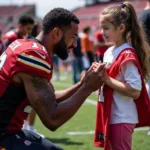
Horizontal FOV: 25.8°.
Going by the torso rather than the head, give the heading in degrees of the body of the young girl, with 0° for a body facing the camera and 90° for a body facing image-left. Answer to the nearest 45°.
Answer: approximately 90°

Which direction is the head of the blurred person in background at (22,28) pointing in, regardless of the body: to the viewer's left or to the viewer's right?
to the viewer's right

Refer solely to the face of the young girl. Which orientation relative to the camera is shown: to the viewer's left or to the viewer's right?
to the viewer's left

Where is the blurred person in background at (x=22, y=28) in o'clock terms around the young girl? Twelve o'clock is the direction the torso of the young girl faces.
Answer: The blurred person in background is roughly at 2 o'clock from the young girl.

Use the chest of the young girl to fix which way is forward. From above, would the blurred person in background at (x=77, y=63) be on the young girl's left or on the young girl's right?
on the young girl's right
